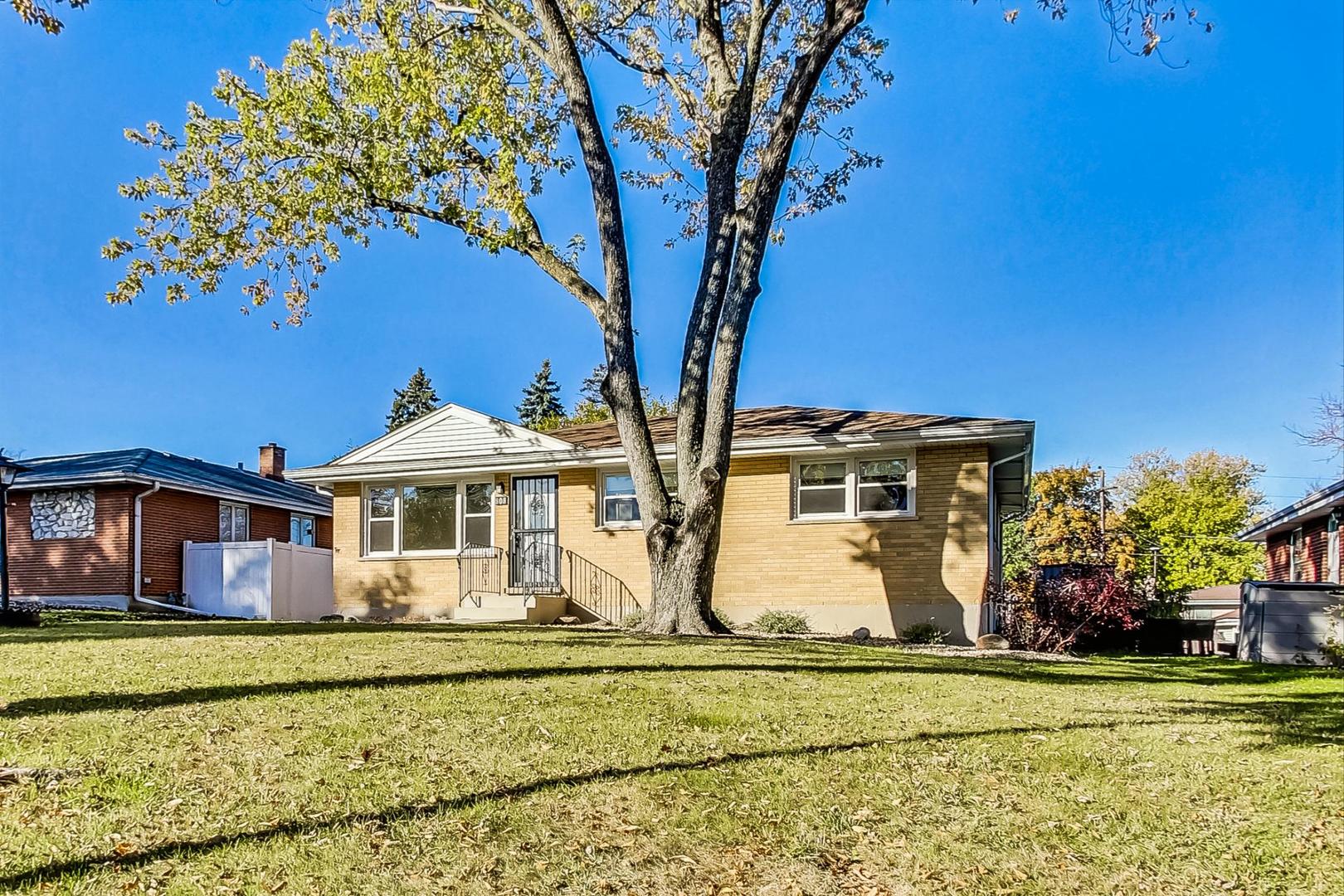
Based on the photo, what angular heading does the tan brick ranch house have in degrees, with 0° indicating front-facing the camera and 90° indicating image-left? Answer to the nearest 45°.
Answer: approximately 0°
